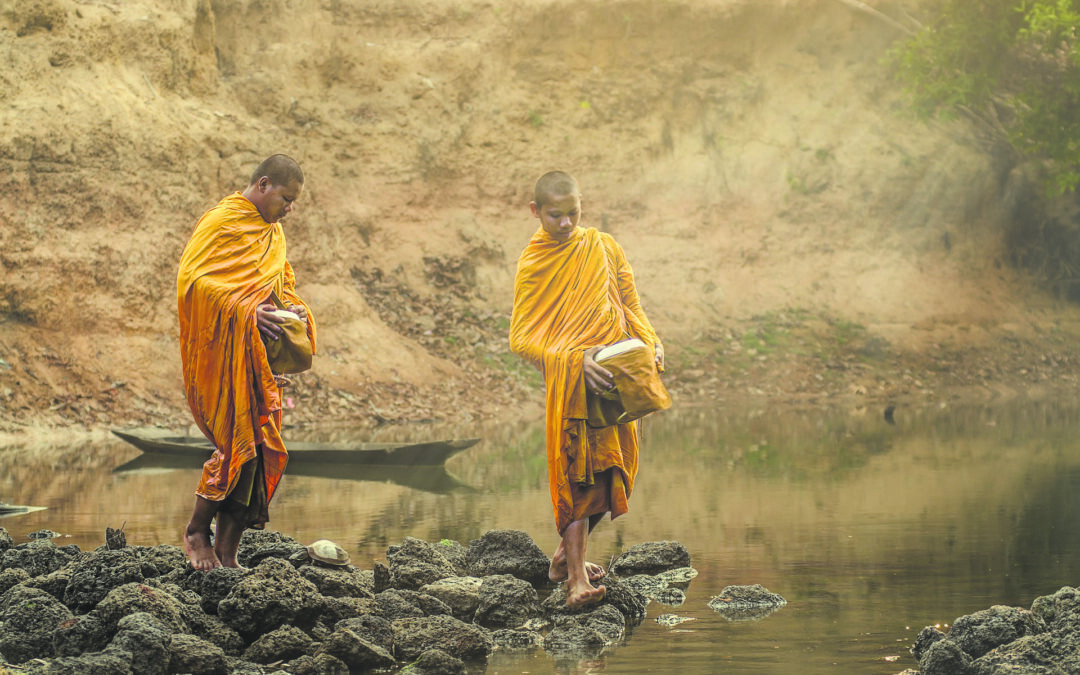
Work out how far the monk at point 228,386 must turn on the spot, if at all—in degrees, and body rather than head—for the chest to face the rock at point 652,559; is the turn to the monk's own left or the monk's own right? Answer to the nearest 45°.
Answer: approximately 45° to the monk's own left

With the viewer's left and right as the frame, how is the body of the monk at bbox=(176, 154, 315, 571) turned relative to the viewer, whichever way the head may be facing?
facing the viewer and to the right of the viewer

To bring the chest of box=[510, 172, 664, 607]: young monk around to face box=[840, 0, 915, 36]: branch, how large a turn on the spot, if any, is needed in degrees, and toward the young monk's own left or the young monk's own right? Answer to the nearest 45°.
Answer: approximately 135° to the young monk's own left

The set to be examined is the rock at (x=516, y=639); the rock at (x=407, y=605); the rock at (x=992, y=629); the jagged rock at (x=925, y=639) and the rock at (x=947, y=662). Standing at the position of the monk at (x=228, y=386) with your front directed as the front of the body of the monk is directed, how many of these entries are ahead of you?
5

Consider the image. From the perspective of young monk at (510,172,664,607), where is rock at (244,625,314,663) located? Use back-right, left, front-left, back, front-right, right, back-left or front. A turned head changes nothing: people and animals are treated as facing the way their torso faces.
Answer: right

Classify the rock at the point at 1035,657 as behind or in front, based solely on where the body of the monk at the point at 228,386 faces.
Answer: in front

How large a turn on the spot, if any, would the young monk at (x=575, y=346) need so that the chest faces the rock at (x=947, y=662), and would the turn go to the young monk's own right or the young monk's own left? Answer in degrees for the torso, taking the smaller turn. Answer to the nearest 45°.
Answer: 0° — they already face it

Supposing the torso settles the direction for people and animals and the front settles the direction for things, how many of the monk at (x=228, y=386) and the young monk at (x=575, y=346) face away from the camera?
0

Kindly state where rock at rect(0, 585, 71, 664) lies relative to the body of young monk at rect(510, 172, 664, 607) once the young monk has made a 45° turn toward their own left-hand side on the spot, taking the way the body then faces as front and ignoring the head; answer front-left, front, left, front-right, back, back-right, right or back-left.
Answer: back-right

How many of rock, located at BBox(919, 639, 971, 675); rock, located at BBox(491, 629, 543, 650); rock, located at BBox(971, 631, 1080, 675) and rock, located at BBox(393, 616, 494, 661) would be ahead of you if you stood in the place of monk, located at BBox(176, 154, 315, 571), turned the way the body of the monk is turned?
4

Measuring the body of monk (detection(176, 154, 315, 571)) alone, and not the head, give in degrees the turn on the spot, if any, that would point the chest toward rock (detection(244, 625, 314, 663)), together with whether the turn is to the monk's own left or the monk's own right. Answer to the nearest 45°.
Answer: approximately 45° to the monk's own right
